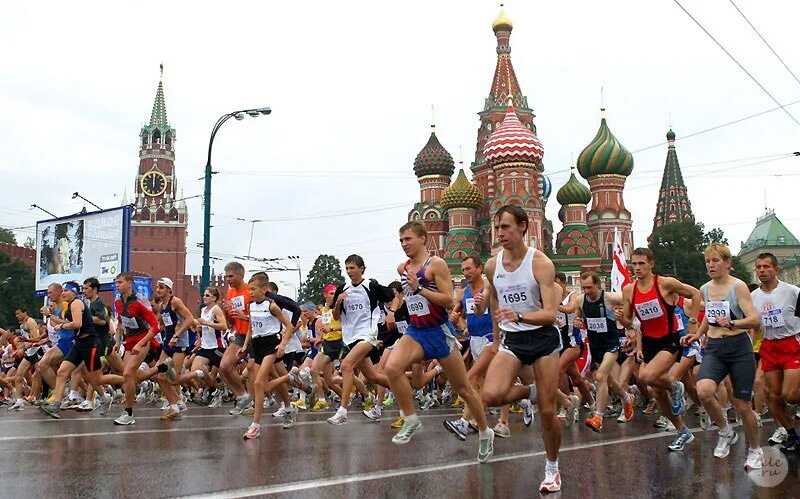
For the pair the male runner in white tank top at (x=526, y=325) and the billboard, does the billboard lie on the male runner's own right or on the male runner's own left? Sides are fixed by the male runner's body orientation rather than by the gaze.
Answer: on the male runner's own right

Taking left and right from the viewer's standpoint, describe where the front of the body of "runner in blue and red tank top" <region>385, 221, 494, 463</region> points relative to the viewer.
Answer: facing the viewer and to the left of the viewer

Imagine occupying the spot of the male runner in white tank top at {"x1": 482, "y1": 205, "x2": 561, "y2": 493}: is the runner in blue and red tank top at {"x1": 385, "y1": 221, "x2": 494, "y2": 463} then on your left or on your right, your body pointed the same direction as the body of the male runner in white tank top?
on your right

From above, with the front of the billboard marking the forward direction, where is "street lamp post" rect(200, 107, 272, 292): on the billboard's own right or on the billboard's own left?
on the billboard's own left

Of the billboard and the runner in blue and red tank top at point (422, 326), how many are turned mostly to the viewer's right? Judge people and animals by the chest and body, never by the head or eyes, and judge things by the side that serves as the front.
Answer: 0

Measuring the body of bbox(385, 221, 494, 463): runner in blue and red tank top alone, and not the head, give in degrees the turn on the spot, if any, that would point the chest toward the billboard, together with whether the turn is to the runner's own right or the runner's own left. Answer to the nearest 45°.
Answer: approximately 90° to the runner's own right

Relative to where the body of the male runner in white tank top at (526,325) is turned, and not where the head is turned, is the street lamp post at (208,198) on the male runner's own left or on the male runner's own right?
on the male runner's own right

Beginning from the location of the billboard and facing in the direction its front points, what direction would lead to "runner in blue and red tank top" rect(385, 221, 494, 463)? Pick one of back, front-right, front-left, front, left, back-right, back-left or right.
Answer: front-left

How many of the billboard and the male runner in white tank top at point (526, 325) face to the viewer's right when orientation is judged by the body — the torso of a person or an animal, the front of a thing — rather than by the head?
0
